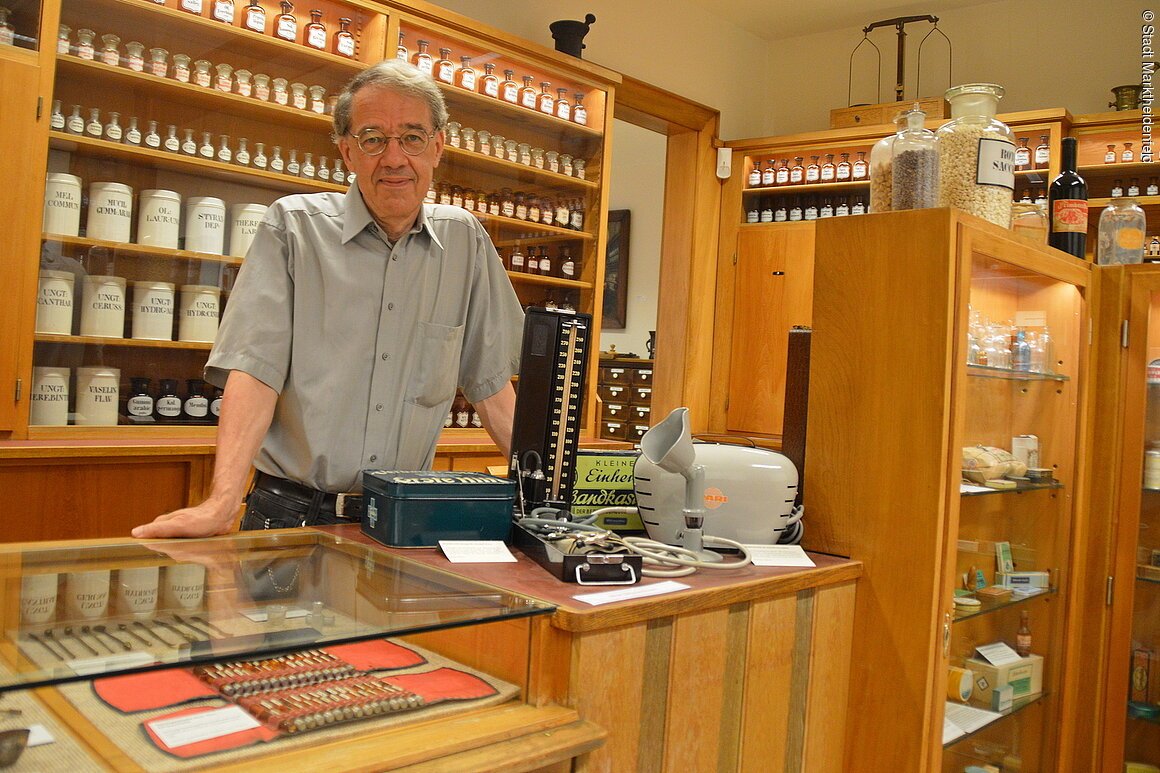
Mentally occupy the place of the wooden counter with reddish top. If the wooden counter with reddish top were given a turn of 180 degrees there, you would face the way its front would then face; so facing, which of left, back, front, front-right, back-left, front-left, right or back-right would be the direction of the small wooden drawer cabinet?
front-right

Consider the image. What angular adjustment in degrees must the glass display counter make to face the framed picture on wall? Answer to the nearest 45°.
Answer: approximately 135° to its left

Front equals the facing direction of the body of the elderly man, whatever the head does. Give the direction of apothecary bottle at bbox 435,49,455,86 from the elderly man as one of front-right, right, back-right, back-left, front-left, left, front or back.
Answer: back

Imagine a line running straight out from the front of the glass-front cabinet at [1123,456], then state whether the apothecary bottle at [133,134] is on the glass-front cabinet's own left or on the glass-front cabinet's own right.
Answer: on the glass-front cabinet's own right

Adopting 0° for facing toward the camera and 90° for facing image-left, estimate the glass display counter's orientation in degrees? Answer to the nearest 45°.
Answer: approximately 315°

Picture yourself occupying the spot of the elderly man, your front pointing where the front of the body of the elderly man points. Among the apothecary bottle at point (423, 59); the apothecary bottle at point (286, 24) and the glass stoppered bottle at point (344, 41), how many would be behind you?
3
